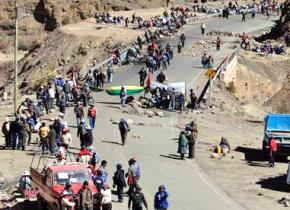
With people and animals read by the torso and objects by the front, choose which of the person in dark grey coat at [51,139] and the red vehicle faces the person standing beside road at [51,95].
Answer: the person in dark grey coat at [51,139]

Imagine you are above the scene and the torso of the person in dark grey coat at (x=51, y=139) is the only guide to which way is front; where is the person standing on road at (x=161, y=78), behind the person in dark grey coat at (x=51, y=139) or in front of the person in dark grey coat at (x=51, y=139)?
in front

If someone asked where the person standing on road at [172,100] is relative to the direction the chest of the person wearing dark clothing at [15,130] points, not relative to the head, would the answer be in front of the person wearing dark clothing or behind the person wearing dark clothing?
in front

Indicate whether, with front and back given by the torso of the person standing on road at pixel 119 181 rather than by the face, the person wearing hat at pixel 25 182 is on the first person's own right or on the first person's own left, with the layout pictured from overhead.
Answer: on the first person's own left

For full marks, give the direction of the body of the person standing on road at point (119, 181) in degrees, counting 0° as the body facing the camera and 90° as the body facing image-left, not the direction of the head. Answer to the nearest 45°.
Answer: approximately 180°

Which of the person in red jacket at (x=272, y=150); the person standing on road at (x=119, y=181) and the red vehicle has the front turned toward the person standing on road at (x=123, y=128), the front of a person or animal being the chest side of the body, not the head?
the person standing on road at (x=119, y=181)

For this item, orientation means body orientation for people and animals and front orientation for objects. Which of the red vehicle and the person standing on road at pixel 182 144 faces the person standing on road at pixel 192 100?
the person standing on road at pixel 182 144

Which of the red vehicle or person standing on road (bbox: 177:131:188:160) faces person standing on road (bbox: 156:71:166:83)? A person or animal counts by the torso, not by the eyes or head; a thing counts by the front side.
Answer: person standing on road (bbox: 177:131:188:160)
